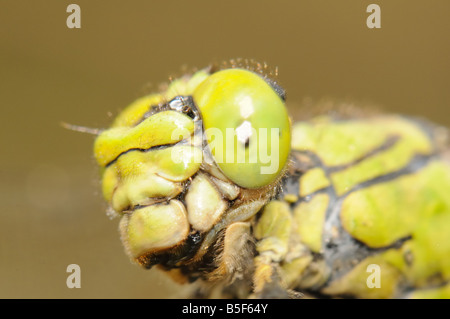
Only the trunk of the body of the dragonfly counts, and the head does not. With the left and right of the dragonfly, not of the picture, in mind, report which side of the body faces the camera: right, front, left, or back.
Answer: left
